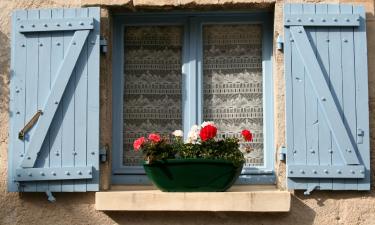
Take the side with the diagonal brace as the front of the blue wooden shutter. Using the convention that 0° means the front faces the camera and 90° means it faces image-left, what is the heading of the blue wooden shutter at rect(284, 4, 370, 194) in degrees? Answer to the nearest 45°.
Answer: approximately 0°

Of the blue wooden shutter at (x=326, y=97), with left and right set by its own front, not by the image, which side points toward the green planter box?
right

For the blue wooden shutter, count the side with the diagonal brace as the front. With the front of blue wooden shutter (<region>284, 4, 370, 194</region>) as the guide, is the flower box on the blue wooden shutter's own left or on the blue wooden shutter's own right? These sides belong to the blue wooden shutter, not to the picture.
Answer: on the blue wooden shutter's own right

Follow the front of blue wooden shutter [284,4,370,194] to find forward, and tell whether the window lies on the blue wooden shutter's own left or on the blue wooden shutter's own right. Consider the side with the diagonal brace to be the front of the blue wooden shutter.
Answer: on the blue wooden shutter's own right
